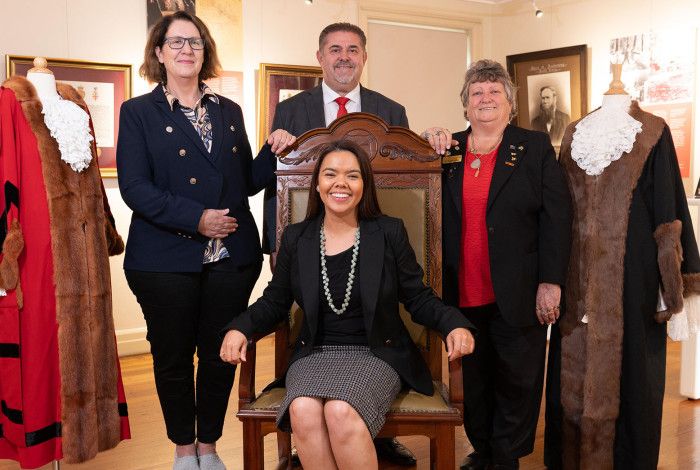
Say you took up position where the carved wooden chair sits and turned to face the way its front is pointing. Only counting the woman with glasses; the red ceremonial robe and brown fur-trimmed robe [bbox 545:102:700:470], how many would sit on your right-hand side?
2

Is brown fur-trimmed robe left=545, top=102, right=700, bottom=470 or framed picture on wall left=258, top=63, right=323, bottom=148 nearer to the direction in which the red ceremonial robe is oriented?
the brown fur-trimmed robe

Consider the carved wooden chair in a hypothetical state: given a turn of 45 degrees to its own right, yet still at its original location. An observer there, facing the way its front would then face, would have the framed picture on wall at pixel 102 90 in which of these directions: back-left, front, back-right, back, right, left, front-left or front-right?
right

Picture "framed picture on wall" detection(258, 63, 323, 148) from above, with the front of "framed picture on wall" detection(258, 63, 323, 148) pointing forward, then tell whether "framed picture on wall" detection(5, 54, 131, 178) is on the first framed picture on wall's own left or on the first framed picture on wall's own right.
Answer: on the first framed picture on wall's own right

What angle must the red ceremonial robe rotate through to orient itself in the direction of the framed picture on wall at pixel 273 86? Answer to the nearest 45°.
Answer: approximately 90° to its left

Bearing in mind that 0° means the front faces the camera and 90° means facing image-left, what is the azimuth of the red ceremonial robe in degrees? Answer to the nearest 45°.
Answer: approximately 315°

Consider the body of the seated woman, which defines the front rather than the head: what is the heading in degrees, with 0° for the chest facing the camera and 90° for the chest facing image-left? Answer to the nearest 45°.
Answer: approximately 0°

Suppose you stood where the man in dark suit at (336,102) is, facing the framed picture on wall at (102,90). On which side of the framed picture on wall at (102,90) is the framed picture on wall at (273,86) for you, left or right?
right

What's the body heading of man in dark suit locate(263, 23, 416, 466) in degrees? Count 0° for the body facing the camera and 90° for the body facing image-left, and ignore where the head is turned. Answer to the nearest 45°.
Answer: approximately 0°

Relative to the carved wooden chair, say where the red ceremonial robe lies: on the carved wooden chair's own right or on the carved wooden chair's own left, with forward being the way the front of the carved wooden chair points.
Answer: on the carved wooden chair's own right
